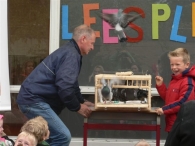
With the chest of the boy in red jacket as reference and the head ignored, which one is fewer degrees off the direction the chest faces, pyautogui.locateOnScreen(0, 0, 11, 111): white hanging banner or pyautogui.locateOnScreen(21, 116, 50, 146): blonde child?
the blonde child

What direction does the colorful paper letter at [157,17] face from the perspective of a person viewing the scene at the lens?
facing the viewer

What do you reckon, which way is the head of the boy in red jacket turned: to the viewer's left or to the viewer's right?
to the viewer's left

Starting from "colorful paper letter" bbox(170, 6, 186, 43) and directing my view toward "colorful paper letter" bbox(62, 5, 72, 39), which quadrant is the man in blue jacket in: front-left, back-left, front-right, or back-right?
front-left

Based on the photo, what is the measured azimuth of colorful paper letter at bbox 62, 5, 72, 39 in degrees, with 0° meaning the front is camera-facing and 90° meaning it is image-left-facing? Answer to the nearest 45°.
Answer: approximately 0°

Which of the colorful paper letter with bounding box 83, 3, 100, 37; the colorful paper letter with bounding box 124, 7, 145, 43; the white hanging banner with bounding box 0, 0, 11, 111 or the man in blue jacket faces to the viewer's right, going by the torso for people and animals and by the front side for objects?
the man in blue jacket

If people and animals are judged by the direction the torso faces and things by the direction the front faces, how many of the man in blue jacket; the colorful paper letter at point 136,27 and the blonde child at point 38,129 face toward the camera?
1

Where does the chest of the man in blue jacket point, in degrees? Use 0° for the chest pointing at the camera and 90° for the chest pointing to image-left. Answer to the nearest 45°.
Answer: approximately 270°

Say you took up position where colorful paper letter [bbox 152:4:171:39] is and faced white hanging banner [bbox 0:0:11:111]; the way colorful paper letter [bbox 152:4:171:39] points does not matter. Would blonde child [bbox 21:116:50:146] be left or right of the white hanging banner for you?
left

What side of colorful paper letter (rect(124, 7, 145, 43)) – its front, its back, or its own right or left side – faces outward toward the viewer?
front

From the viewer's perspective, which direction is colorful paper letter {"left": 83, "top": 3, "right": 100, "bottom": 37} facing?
toward the camera

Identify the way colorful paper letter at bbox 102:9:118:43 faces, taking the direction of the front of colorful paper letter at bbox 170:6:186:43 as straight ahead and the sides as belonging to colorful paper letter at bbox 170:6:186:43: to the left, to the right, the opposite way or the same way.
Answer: the same way

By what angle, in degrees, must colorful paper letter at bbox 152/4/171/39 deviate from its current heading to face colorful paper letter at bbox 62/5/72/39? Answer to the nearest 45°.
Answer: approximately 90° to its right

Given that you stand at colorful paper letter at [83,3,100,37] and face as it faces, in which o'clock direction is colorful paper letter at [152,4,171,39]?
colorful paper letter at [152,4,171,39] is roughly at 9 o'clock from colorful paper letter at [83,3,100,37].

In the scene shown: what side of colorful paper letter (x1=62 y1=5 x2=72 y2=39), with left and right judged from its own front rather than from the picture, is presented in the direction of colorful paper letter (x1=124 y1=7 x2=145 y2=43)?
left

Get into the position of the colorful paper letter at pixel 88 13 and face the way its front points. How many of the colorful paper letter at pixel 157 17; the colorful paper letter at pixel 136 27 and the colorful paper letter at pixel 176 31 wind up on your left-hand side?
3
